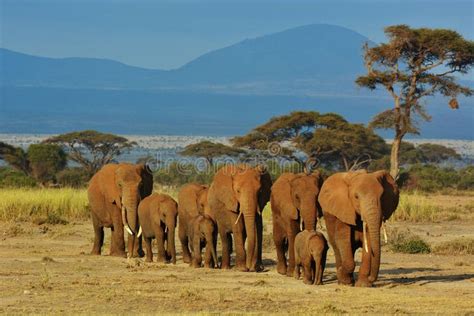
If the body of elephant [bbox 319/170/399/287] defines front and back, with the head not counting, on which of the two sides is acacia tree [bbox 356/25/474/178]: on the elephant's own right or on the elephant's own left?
on the elephant's own left

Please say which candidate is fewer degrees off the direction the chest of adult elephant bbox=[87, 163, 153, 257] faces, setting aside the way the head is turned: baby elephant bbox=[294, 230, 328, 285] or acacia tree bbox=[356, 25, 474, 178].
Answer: the baby elephant

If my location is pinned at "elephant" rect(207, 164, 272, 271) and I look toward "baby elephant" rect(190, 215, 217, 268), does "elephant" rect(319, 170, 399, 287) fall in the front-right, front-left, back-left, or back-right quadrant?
back-left

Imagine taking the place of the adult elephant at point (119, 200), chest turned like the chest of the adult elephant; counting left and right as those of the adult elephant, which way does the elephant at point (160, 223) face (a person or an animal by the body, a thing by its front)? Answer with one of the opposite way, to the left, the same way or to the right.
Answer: the same way

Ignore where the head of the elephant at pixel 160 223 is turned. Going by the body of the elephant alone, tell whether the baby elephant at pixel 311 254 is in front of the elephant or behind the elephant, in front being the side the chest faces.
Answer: in front

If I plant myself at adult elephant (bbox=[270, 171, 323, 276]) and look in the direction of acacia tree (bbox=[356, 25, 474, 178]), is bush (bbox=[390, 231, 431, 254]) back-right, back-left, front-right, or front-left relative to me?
front-right

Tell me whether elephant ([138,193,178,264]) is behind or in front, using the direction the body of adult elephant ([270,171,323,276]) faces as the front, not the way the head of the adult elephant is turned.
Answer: behind

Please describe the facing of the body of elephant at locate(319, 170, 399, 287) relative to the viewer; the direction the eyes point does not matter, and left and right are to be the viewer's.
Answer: facing the viewer and to the right of the viewer

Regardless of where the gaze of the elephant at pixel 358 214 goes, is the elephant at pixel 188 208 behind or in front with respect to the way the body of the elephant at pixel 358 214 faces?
behind
